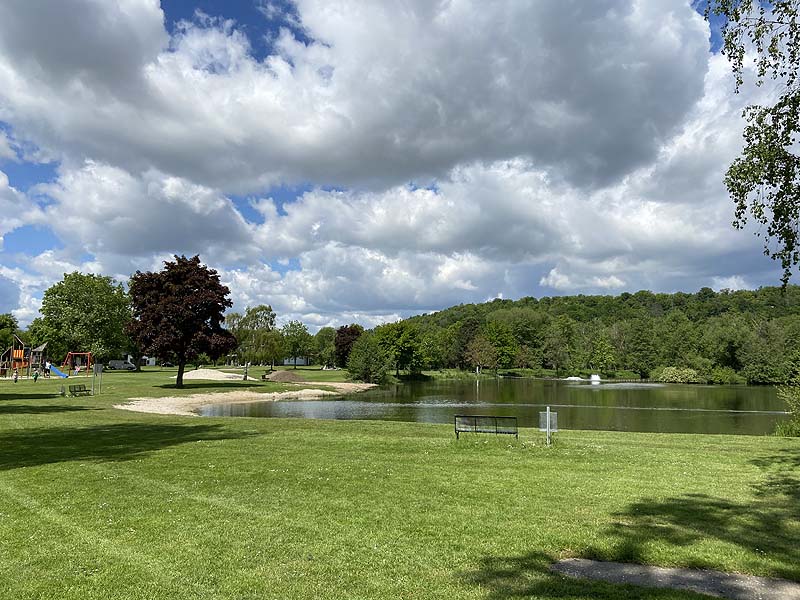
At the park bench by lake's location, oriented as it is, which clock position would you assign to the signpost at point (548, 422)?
The signpost is roughly at 4 o'clock from the park bench by lake.

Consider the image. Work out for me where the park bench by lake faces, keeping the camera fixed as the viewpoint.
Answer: facing away from the viewer

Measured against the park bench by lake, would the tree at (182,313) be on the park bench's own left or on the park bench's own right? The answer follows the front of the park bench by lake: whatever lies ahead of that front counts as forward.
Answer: on the park bench's own left

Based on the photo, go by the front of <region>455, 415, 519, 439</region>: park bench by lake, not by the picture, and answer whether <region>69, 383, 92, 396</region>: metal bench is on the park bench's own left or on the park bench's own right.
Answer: on the park bench's own left

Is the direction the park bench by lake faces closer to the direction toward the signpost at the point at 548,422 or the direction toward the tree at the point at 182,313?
the tree

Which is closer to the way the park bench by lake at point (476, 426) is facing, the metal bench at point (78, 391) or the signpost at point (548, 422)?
the metal bench
